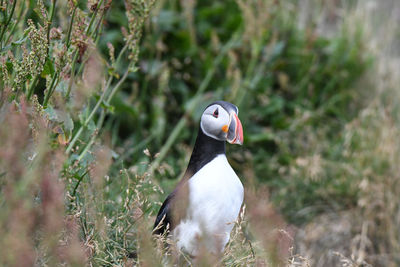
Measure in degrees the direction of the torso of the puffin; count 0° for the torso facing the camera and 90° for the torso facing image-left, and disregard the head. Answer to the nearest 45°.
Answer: approximately 315°
